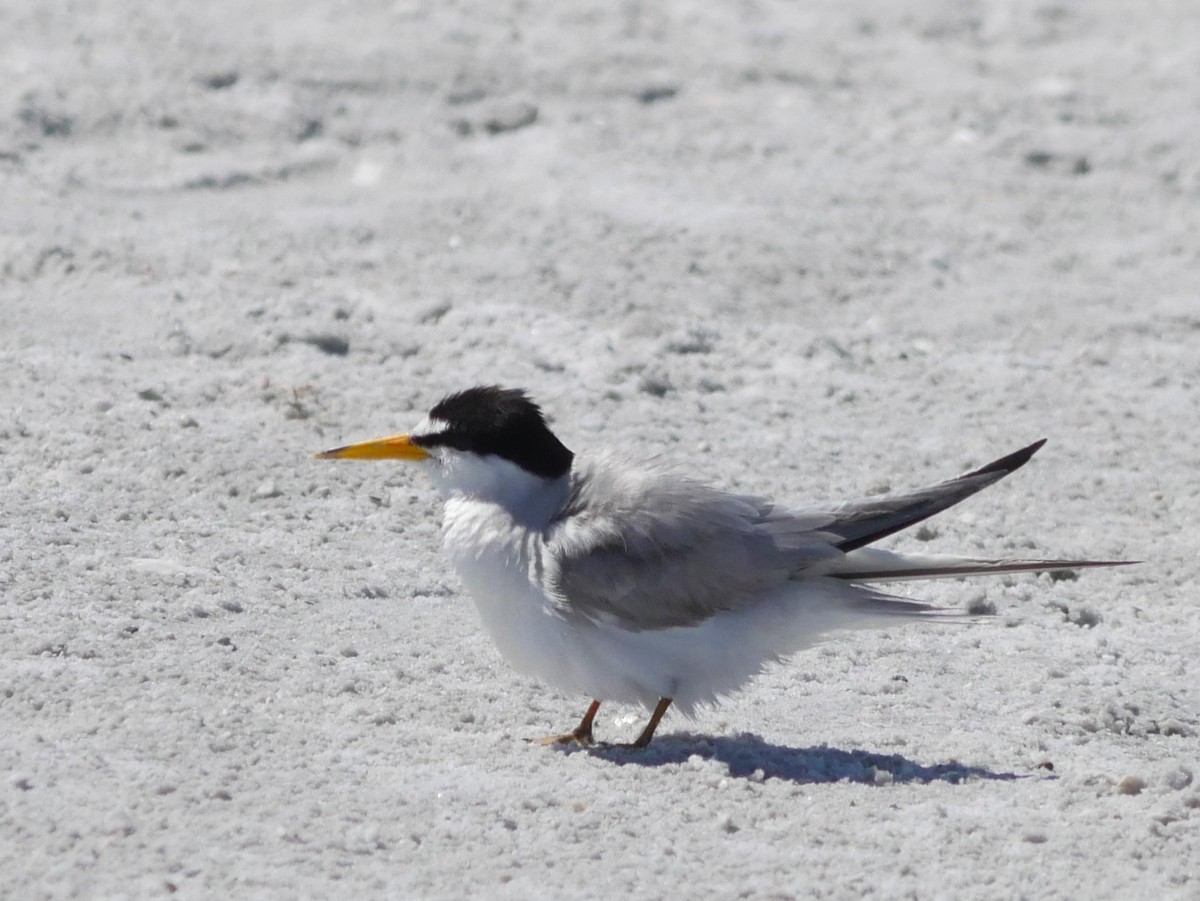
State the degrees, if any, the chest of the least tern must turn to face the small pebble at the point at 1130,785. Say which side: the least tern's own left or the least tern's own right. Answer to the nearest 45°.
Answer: approximately 180°

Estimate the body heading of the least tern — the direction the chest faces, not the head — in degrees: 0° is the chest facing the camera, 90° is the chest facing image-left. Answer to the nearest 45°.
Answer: approximately 90°

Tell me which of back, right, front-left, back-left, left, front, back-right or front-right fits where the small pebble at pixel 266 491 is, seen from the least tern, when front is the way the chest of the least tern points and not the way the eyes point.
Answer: front-right
